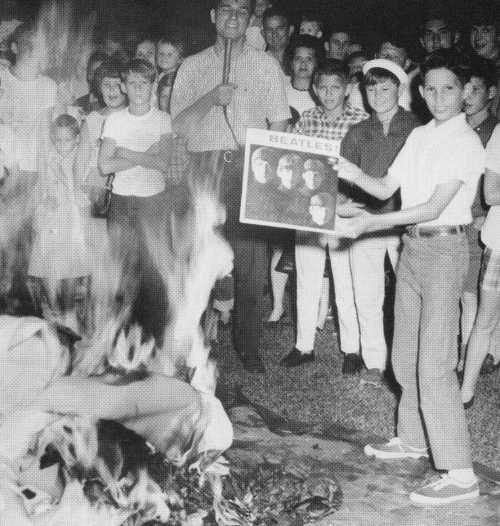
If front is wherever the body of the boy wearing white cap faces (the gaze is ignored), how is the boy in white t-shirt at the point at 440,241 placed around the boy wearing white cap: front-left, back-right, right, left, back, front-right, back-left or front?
front

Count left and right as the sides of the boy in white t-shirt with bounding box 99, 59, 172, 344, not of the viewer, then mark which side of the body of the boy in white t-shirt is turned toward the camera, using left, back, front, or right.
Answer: front

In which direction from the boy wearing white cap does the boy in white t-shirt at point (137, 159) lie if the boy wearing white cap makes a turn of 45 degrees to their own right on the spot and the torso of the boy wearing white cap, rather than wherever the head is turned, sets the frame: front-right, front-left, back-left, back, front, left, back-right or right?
front-right

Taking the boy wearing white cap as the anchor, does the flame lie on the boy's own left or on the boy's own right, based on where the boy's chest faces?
on the boy's own right

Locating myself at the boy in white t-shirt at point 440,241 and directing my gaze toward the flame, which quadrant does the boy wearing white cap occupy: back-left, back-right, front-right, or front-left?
front-right

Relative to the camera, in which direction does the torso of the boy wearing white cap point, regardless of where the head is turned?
toward the camera
